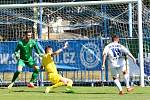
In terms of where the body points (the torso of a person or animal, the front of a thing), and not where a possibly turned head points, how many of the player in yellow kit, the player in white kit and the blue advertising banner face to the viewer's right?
1

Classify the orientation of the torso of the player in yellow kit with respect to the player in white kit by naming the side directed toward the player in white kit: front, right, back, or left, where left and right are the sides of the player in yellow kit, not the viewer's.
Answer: front

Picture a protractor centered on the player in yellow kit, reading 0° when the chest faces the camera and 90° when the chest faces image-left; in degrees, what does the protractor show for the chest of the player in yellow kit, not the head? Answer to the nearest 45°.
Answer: approximately 270°

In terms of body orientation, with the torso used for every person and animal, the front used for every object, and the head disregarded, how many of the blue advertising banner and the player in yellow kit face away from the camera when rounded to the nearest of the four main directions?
0

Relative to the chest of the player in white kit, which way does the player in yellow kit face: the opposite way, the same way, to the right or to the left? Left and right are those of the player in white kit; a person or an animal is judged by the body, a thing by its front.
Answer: to the right

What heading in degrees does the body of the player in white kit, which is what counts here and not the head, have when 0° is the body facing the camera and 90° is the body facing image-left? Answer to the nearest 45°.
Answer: approximately 180°

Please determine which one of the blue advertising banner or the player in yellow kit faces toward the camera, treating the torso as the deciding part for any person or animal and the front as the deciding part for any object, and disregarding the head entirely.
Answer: the blue advertising banner

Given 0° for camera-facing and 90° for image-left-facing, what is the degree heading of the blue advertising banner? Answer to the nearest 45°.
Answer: approximately 0°

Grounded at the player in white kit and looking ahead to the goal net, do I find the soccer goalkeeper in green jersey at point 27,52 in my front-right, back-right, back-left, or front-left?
front-left

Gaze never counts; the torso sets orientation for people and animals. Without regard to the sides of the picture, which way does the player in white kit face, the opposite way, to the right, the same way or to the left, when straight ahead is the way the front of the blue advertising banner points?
the opposite way

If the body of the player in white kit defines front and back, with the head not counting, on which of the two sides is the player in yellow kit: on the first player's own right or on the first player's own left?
on the first player's own left

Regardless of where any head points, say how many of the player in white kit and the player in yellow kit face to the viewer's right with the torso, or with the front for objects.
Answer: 1

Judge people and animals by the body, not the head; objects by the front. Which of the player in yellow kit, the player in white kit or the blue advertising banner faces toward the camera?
the blue advertising banner
